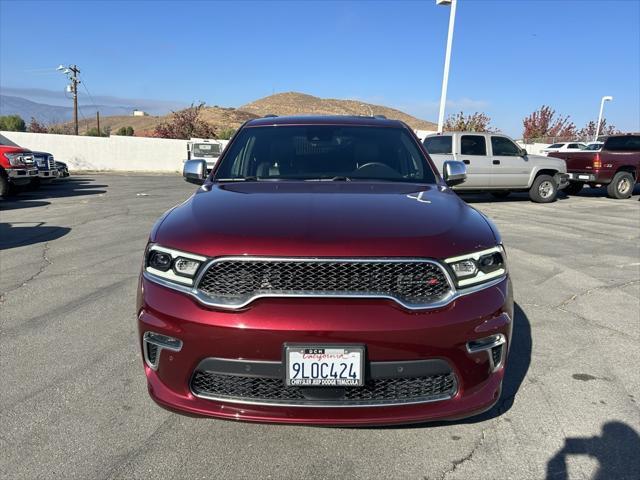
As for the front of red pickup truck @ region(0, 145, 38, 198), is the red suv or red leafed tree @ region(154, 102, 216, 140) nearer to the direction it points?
the red suv

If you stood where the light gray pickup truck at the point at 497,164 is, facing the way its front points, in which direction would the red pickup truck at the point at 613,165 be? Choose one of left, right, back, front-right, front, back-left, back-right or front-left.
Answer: front-left

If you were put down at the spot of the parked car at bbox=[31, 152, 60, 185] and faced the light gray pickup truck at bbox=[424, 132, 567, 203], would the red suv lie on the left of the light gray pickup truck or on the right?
right

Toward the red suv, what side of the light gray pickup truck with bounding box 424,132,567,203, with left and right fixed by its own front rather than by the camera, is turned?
right

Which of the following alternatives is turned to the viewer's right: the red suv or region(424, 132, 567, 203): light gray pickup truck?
the light gray pickup truck

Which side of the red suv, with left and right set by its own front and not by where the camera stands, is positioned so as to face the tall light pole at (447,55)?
back

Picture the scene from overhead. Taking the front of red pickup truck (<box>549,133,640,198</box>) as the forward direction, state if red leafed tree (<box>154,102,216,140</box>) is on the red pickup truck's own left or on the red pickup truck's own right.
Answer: on the red pickup truck's own left

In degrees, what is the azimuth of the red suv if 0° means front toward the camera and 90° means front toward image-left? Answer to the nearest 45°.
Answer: approximately 0°

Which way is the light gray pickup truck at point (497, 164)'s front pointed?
to the viewer's right

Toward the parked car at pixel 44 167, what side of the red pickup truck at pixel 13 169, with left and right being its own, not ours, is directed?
left

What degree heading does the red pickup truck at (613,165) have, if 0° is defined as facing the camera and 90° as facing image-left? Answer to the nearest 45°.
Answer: approximately 225°
